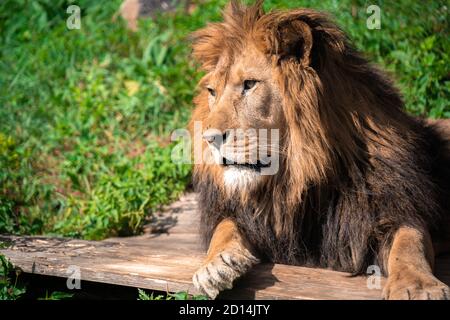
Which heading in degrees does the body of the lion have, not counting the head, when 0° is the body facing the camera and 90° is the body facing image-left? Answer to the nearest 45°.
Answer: approximately 45°
